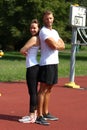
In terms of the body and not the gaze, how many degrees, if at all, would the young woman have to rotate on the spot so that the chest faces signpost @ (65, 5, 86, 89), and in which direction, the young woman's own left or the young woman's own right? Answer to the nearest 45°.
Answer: approximately 90° to the young woman's own right

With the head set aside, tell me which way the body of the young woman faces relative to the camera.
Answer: to the viewer's left
